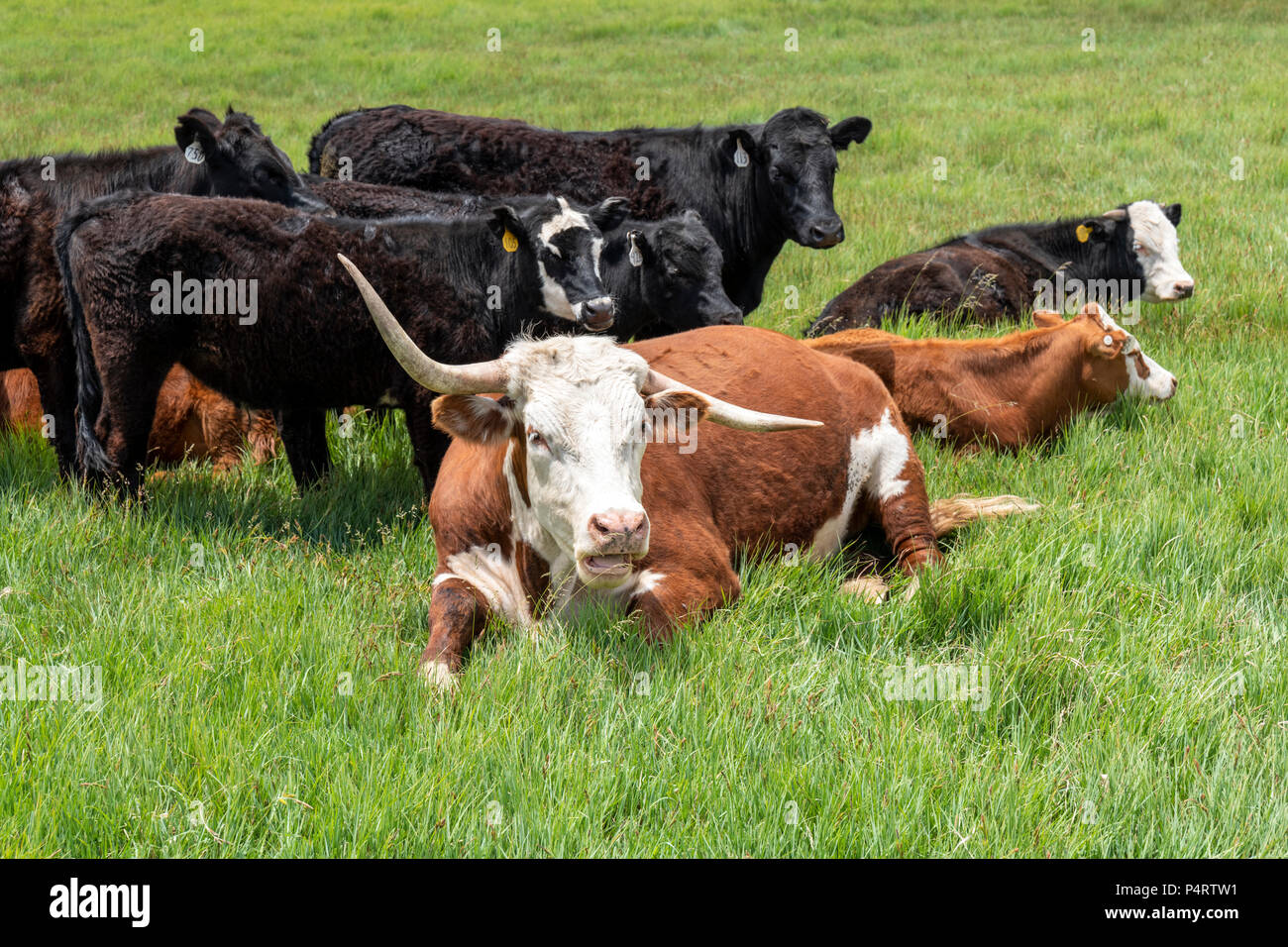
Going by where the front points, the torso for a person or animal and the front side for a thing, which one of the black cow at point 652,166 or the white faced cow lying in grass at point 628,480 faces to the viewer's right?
the black cow

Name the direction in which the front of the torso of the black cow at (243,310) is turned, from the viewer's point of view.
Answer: to the viewer's right

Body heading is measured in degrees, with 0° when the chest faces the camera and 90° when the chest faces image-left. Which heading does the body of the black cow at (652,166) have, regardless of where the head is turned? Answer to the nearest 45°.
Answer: approximately 270°

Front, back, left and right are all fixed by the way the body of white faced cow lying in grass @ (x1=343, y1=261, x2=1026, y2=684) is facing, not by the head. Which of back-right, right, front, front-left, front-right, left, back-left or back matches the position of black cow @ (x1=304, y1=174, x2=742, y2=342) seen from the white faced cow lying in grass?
back-right

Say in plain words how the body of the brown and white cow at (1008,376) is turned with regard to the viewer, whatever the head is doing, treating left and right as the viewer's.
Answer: facing to the right of the viewer

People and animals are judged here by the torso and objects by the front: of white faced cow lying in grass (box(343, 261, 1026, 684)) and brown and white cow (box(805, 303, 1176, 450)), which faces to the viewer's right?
the brown and white cow

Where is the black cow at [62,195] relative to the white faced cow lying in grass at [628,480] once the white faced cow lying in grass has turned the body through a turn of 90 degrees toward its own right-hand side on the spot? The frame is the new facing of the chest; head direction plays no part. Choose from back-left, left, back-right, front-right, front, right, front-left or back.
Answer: front

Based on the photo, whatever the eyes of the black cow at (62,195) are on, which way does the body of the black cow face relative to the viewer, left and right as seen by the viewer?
facing to the right of the viewer

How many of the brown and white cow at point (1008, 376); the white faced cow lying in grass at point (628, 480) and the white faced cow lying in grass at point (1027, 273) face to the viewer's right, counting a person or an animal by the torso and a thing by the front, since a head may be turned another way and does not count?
2

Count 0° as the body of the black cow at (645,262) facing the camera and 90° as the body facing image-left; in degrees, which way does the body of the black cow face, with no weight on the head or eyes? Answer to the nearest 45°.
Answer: approximately 270°
